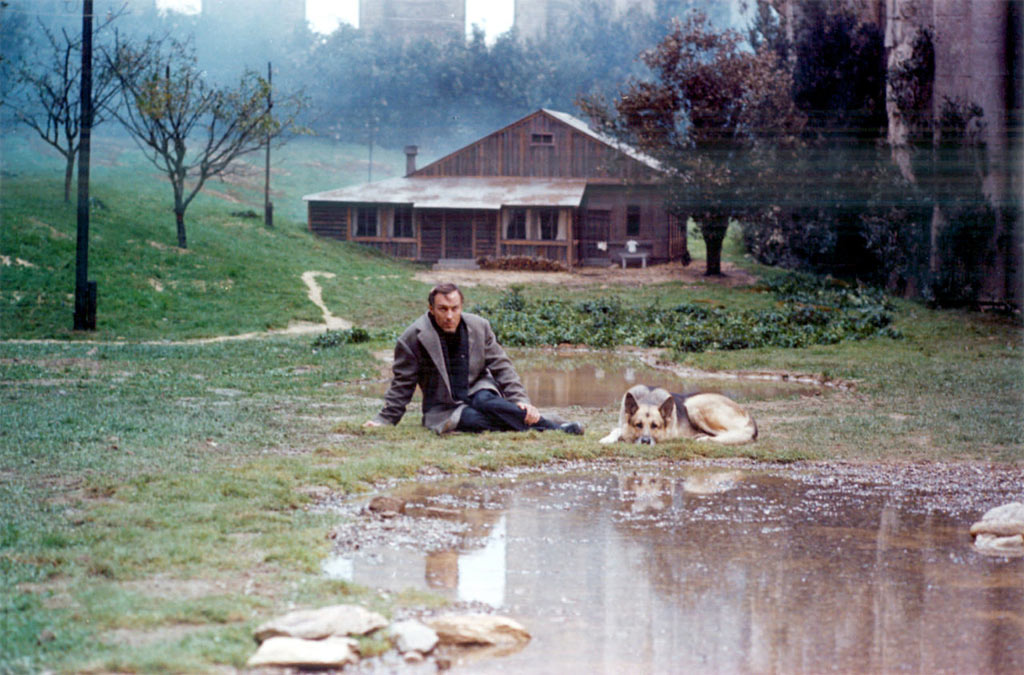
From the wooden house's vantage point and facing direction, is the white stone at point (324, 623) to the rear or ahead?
ahead

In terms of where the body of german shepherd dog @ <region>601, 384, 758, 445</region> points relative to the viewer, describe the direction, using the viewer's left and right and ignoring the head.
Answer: facing the viewer and to the left of the viewer

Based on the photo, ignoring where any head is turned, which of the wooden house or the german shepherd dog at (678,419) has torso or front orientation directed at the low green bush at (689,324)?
the wooden house

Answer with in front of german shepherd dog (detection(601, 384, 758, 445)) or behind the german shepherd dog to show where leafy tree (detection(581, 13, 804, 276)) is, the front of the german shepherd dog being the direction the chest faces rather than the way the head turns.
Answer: behind

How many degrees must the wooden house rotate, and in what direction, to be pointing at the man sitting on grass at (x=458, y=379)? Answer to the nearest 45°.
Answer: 0° — it already faces them

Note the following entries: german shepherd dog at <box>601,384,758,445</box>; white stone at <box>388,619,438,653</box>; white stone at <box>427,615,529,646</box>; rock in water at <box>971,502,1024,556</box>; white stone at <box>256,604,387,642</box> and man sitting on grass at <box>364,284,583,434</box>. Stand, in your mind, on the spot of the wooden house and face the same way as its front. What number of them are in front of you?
6

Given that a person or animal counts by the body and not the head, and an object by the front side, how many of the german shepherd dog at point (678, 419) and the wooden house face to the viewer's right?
0

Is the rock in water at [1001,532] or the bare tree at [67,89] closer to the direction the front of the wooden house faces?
the rock in water

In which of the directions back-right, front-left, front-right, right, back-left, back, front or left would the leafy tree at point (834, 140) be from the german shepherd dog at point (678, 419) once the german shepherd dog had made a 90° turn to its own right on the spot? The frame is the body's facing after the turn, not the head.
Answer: front-right

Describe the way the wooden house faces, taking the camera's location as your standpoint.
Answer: facing the viewer

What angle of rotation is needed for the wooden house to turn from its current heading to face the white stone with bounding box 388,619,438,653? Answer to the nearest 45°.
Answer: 0° — it already faces it

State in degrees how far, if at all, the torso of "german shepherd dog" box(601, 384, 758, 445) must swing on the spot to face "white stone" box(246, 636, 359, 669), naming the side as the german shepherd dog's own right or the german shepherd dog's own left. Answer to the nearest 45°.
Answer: approximately 45° to the german shepherd dog's own left

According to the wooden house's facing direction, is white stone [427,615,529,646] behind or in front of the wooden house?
in front

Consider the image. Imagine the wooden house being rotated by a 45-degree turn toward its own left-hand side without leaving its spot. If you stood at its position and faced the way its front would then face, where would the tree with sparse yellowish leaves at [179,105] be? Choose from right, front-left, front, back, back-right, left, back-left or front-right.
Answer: right
